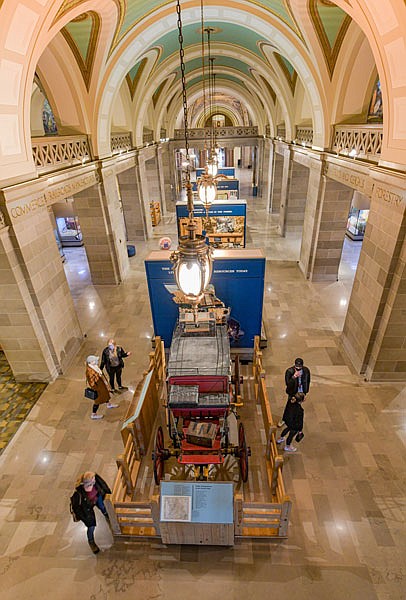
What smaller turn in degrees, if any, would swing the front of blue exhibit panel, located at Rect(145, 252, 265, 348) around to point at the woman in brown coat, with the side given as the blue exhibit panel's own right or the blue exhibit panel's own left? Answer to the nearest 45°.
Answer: approximately 45° to the blue exhibit panel's own right

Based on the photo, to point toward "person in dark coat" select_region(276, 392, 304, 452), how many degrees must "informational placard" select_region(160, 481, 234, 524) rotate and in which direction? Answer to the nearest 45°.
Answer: approximately 135° to its left

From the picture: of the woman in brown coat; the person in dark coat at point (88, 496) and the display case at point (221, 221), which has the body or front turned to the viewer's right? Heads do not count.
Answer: the woman in brown coat

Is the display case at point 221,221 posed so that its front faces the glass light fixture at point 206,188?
yes

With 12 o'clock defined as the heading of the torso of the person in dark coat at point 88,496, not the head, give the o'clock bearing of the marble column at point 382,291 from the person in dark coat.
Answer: The marble column is roughly at 9 o'clock from the person in dark coat.

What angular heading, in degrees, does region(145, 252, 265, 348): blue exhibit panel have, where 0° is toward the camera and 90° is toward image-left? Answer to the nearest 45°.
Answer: approximately 0°

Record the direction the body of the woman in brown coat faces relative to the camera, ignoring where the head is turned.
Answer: to the viewer's right

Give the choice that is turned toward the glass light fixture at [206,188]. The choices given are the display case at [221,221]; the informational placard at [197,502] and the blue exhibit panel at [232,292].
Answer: the display case

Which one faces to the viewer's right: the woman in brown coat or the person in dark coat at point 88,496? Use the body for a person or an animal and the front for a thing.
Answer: the woman in brown coat

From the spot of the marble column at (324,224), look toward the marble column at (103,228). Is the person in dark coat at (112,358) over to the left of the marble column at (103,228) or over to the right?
left

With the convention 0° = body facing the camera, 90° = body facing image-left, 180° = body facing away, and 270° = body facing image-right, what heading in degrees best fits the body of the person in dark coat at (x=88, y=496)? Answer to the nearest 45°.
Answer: approximately 0°

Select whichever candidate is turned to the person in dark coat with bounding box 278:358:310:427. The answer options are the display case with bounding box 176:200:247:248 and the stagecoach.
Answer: the display case

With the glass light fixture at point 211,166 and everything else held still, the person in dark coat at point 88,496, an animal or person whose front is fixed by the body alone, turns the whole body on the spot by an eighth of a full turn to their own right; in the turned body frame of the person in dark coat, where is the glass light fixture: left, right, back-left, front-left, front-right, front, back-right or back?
back
